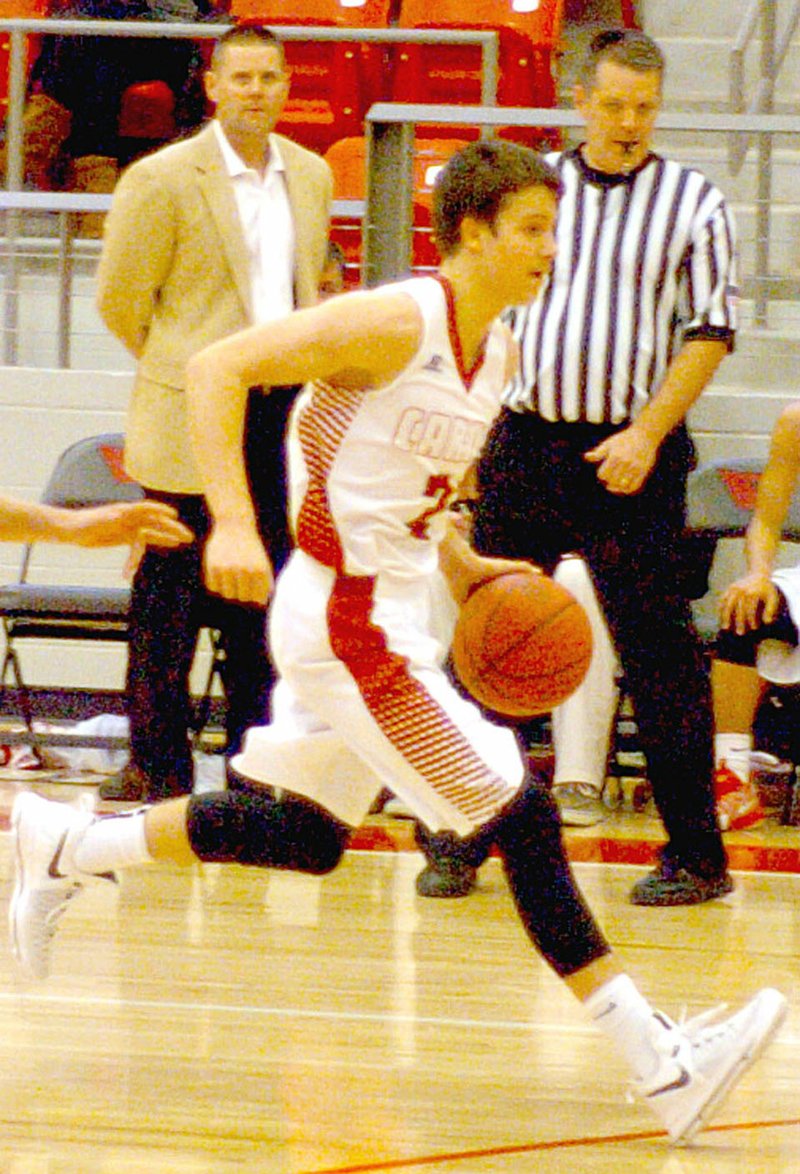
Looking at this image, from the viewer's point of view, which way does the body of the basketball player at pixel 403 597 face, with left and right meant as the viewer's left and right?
facing to the right of the viewer

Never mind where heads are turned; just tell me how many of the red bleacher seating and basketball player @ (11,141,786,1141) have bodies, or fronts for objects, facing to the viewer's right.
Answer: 1

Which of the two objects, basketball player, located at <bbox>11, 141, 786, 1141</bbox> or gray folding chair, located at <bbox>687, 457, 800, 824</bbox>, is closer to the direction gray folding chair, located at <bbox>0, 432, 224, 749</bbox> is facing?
the basketball player

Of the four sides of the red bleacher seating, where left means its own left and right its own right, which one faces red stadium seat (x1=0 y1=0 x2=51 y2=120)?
right

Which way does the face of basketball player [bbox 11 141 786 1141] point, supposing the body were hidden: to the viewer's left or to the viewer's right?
to the viewer's right

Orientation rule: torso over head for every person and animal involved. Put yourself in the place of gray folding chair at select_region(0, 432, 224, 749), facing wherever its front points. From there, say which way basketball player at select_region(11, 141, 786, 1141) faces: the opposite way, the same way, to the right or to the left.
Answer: to the left
